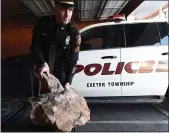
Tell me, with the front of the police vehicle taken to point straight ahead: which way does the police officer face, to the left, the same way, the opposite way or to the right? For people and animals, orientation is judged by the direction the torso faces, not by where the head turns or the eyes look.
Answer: to the left

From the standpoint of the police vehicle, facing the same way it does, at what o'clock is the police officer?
The police officer is roughly at 10 o'clock from the police vehicle.

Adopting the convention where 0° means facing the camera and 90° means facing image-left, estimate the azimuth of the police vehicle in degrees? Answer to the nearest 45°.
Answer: approximately 90°

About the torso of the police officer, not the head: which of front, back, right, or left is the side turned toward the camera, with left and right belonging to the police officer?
front

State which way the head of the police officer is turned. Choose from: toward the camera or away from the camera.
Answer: toward the camera

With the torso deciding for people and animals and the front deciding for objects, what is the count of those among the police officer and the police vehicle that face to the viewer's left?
1

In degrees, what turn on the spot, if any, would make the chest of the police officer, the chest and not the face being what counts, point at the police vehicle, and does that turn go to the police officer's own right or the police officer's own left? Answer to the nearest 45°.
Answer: approximately 135° to the police officer's own left
